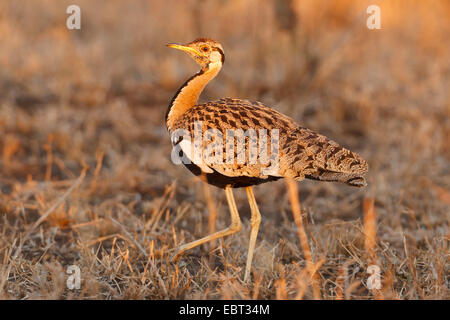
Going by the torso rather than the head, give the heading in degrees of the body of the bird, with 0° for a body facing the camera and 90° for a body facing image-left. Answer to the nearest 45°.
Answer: approximately 90°
